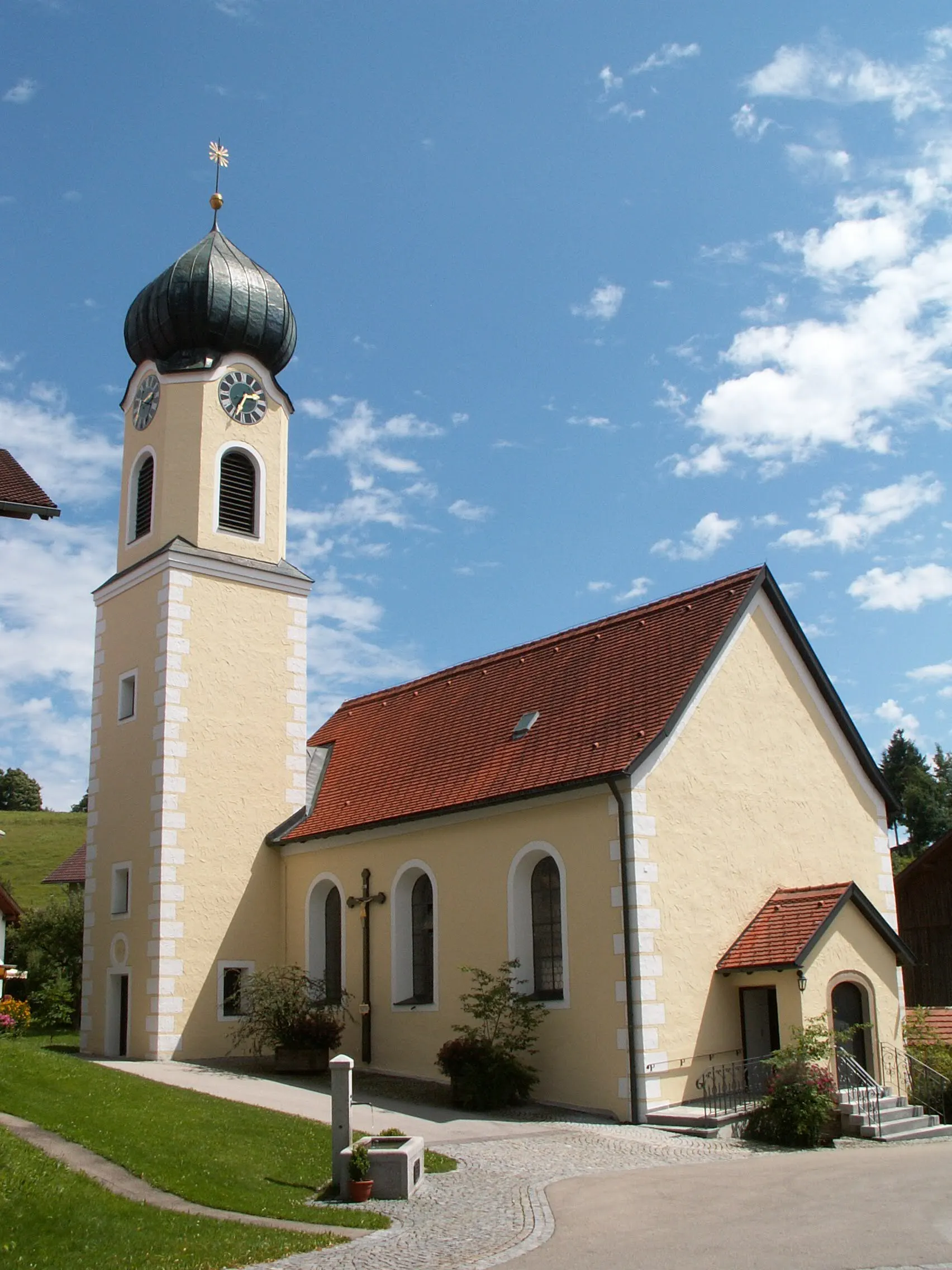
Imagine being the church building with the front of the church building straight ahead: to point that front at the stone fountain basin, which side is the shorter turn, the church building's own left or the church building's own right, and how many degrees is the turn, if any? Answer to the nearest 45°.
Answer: approximately 45° to the church building's own right

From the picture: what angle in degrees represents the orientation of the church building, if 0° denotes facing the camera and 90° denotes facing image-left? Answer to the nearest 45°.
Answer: approximately 315°

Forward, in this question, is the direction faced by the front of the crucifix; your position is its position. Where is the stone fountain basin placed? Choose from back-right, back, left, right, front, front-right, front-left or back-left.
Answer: front-left

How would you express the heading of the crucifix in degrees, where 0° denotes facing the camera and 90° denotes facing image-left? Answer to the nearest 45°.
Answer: approximately 45°

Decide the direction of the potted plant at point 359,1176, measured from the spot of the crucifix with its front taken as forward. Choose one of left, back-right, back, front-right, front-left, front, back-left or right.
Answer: front-left

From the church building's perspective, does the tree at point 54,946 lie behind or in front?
behind

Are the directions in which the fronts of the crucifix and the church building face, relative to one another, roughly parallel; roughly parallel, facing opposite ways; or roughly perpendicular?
roughly perpendicular

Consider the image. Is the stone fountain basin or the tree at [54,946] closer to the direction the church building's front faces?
the stone fountain basin

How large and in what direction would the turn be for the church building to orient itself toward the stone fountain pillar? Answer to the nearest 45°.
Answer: approximately 45° to its right

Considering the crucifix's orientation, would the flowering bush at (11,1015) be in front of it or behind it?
in front
